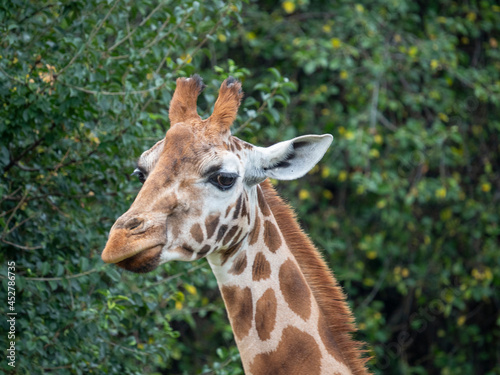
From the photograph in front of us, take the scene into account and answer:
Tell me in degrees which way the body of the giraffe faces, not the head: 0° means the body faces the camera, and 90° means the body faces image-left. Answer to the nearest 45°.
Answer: approximately 45°
